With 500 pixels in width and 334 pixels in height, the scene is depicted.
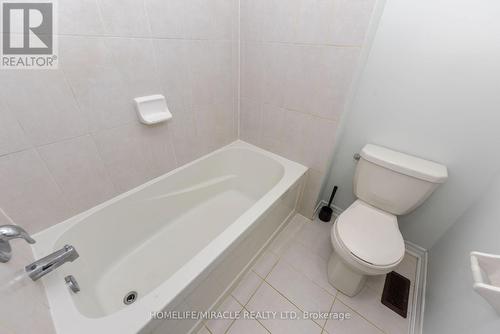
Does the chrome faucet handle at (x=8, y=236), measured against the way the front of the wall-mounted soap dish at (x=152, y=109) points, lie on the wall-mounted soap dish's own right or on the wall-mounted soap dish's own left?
on the wall-mounted soap dish's own right

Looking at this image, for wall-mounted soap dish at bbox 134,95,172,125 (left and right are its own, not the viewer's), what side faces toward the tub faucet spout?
right

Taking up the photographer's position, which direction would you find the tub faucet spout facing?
facing away from the viewer and to the right of the viewer

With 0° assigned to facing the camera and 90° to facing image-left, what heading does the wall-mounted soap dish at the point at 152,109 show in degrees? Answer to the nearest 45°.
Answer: approximately 315°

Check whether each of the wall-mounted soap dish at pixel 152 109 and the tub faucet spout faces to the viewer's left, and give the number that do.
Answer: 0

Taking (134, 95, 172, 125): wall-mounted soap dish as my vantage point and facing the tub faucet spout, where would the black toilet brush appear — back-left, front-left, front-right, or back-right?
back-left

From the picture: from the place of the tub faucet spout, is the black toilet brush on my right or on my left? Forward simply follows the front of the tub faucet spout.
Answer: on my right
